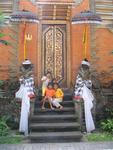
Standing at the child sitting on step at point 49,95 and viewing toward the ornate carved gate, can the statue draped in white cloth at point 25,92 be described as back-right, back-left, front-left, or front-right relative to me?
back-left

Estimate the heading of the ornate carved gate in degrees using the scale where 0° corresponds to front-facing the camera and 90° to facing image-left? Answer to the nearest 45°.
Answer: approximately 0°

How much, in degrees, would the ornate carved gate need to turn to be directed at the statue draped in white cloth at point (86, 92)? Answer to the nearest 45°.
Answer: approximately 45° to its left

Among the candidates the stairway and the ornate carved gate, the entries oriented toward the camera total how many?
2

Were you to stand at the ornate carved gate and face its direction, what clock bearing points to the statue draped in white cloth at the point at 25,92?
The statue draped in white cloth is roughly at 1 o'clock from the ornate carved gate.

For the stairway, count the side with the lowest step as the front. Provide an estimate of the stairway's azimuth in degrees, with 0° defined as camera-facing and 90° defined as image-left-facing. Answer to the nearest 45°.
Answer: approximately 0°

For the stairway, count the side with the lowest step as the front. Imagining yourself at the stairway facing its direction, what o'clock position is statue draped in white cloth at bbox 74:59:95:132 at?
The statue draped in white cloth is roughly at 8 o'clock from the stairway.
